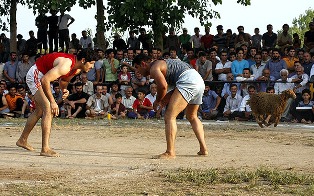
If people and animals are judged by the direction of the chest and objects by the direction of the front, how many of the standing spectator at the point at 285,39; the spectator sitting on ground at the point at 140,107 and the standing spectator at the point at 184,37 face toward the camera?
3

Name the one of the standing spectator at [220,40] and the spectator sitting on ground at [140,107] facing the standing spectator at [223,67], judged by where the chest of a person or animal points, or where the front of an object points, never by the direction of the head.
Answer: the standing spectator at [220,40]

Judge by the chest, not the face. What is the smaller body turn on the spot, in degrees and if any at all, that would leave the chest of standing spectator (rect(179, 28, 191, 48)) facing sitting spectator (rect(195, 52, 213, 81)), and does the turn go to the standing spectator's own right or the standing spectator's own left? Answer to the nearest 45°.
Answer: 0° — they already face them

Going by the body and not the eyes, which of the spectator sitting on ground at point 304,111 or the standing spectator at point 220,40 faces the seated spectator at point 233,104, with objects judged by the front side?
the standing spectator

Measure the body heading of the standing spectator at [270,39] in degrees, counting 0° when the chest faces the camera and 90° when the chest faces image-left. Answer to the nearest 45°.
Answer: approximately 0°

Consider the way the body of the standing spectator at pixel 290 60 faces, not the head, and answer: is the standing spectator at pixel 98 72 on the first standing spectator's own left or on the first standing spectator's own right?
on the first standing spectator's own right

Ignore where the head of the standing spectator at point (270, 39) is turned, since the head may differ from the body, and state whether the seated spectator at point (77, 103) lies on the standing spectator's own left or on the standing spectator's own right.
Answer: on the standing spectator's own right

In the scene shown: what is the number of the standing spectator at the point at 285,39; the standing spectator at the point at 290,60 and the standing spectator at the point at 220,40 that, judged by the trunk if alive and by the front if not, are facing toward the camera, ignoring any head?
3
